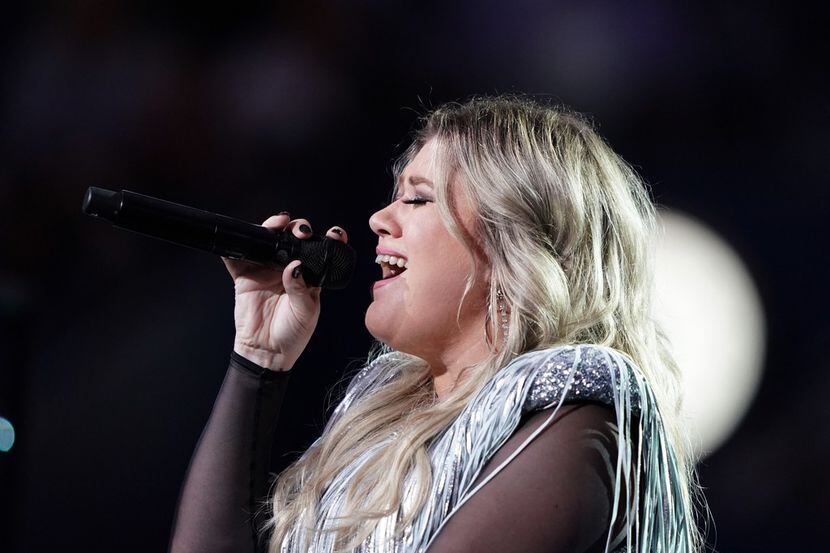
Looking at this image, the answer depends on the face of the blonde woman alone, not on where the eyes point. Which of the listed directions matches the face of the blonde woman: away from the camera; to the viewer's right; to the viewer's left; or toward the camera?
to the viewer's left

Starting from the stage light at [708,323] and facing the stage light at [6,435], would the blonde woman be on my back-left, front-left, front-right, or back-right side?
front-left

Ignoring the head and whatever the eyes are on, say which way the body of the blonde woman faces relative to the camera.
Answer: to the viewer's left

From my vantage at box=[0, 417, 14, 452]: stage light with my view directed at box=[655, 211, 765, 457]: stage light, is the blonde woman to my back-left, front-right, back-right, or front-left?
front-right

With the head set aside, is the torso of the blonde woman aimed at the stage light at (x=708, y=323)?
no
